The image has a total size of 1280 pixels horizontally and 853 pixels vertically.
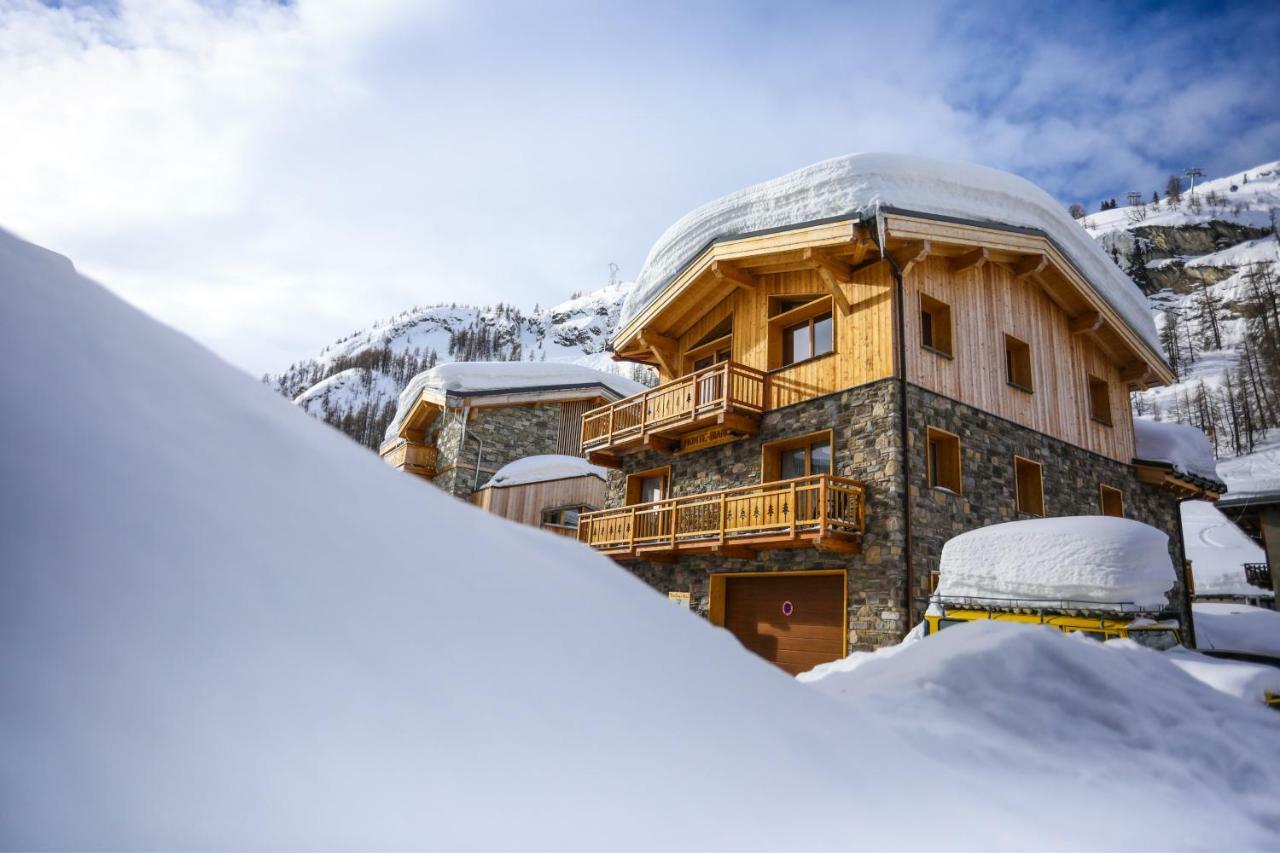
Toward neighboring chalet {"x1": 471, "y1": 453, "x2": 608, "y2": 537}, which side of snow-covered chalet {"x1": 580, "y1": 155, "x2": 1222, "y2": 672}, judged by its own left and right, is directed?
right

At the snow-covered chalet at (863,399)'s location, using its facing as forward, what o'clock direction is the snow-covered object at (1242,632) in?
The snow-covered object is roughly at 6 o'clock from the snow-covered chalet.

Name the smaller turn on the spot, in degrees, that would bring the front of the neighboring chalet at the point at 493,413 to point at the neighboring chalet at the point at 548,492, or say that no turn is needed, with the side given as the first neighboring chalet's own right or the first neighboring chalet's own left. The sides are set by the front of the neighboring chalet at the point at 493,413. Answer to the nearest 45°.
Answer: approximately 90° to the first neighboring chalet's own left
